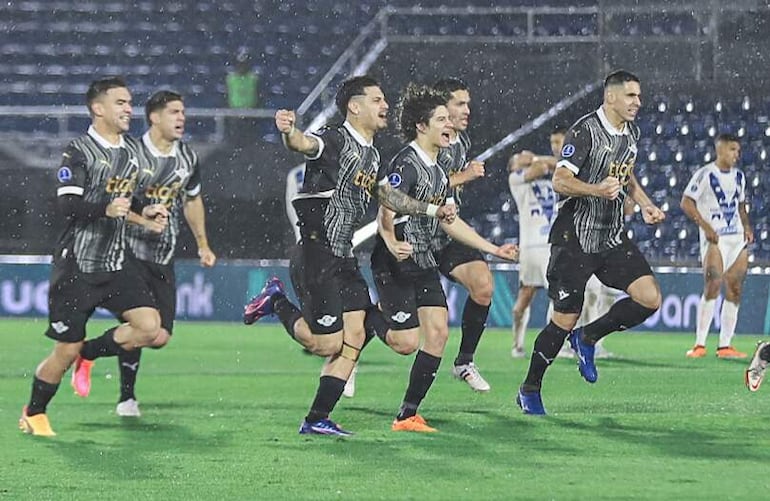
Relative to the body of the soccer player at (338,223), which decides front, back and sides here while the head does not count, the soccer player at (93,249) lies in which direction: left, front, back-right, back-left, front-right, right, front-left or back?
back-right

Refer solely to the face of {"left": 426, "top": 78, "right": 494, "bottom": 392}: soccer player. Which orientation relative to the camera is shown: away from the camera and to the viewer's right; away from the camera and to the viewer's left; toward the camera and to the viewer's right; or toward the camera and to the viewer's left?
toward the camera and to the viewer's right

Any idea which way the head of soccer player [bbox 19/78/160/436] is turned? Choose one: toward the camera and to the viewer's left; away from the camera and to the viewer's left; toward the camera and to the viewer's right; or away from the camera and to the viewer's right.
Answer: toward the camera and to the viewer's right

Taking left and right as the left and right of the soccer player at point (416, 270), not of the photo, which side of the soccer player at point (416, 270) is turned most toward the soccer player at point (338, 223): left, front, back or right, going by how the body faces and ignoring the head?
right

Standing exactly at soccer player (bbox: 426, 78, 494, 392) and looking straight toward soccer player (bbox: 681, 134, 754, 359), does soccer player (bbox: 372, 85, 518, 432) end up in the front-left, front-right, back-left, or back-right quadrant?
back-right

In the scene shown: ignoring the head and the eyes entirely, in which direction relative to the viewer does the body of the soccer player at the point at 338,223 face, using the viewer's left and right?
facing the viewer and to the right of the viewer

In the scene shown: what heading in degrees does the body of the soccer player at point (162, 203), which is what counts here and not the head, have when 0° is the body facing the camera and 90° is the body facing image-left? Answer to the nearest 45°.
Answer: approximately 315°

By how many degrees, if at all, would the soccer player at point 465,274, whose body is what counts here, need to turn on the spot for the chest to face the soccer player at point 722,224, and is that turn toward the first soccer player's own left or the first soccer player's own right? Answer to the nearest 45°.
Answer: approximately 90° to the first soccer player's own left

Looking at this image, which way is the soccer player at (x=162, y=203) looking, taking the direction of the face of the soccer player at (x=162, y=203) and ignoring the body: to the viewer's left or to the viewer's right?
to the viewer's right

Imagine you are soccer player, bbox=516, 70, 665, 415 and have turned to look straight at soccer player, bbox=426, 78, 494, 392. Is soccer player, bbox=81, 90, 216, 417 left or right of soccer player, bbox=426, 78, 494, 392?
left
